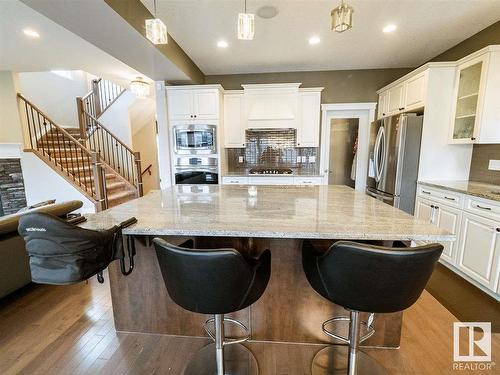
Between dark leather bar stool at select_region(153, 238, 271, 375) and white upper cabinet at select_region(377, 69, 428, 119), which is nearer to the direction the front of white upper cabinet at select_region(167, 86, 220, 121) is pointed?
the dark leather bar stool

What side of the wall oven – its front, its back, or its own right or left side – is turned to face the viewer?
front

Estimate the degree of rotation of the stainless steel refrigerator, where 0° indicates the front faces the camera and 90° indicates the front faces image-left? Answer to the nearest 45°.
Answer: approximately 45°

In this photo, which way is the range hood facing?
toward the camera

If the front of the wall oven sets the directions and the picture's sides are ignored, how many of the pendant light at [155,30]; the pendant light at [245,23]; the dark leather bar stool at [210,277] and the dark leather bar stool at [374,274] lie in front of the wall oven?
4

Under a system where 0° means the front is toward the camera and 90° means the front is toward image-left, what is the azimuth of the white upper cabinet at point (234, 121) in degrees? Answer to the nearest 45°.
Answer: approximately 0°

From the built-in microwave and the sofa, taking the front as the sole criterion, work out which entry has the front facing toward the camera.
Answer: the built-in microwave

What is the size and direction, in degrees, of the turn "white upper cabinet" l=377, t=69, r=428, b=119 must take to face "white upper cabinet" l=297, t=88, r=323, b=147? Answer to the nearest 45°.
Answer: approximately 45° to its right

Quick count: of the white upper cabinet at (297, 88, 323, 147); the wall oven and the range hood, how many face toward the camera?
3

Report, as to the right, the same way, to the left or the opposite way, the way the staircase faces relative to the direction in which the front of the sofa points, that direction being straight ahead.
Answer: the opposite way

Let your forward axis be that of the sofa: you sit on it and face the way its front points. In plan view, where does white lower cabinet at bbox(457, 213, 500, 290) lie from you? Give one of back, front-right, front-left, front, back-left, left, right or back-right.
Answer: back

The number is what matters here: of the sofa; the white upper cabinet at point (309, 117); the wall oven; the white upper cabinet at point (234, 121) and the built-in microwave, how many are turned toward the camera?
4

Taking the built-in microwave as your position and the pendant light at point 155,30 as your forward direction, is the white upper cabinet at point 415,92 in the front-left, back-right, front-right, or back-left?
front-left

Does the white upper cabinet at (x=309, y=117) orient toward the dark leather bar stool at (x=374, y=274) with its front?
yes

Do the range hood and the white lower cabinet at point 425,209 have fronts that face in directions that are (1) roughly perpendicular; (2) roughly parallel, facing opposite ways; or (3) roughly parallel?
roughly perpendicular

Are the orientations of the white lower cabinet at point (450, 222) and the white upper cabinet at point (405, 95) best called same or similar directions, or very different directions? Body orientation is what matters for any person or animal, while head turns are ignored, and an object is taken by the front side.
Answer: same or similar directions

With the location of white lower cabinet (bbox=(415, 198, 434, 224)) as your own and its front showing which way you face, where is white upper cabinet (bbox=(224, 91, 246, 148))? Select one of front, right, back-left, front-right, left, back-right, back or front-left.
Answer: front-right

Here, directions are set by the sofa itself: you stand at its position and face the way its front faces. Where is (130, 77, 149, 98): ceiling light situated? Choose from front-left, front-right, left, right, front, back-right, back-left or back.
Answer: right

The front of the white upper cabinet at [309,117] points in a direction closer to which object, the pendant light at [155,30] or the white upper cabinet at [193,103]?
the pendant light

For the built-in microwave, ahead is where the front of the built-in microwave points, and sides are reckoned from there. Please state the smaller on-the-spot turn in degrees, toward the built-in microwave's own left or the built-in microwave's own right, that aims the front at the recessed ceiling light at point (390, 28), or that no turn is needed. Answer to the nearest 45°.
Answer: approximately 45° to the built-in microwave's own left

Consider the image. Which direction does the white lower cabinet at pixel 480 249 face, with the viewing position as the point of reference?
facing the viewer and to the left of the viewer
